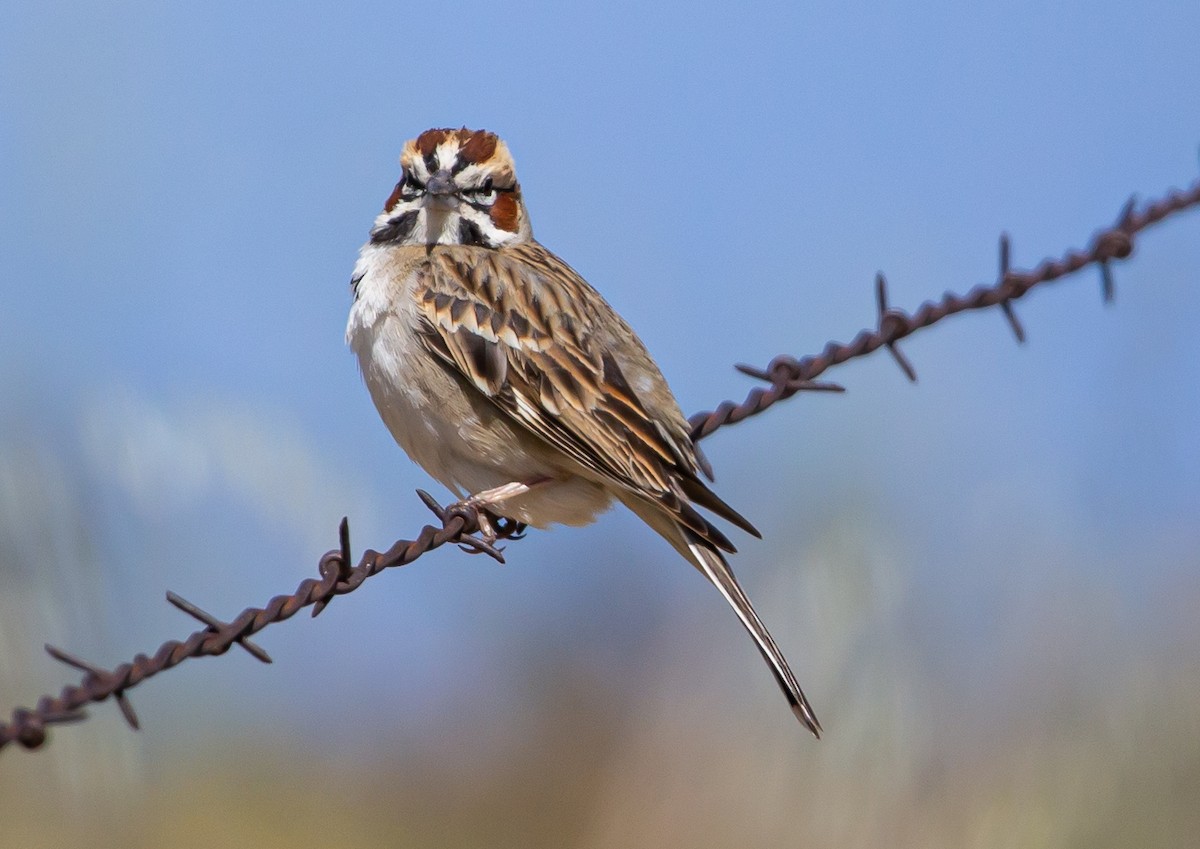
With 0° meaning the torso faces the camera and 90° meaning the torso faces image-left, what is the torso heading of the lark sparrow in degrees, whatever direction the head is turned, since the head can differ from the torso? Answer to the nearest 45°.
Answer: approximately 90°
